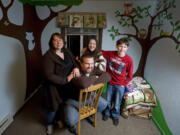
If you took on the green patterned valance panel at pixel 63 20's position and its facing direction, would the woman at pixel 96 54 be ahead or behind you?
ahead

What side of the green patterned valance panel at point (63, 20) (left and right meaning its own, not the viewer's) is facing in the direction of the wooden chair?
front

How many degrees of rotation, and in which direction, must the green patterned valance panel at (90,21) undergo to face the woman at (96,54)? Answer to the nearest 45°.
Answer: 0° — it already faces them

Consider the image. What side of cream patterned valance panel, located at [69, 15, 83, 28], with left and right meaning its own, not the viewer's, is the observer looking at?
front

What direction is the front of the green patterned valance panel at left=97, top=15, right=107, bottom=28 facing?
toward the camera

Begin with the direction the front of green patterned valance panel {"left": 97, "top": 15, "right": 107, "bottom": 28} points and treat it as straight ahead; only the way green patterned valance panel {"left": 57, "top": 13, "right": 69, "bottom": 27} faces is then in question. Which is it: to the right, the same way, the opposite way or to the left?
the same way

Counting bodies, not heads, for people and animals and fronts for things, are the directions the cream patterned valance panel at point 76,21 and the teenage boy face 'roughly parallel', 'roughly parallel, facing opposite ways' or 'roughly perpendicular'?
roughly parallel

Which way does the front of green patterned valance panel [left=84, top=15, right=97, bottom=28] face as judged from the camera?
facing the viewer

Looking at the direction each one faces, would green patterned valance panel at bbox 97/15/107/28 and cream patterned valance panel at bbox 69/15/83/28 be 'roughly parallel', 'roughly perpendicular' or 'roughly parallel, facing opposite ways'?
roughly parallel

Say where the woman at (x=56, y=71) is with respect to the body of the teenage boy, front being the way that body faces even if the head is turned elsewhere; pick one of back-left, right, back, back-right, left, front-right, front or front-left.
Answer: front-right

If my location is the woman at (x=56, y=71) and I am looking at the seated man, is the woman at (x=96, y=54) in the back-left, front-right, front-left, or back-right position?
front-left

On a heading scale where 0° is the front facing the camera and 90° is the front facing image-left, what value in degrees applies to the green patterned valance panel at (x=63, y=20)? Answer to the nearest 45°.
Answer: approximately 0°

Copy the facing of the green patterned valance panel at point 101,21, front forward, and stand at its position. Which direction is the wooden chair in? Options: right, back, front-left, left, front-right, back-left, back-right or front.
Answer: front

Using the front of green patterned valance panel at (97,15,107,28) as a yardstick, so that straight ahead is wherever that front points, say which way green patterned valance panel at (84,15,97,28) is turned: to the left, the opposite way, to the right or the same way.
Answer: the same way
